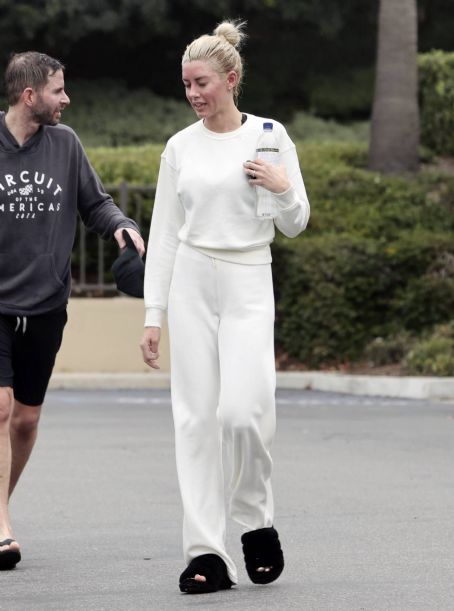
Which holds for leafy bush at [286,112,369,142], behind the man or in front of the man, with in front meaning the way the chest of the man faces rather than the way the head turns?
behind

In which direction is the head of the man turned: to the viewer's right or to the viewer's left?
to the viewer's right

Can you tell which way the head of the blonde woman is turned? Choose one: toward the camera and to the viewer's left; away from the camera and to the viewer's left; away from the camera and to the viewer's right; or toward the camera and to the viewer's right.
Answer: toward the camera and to the viewer's left

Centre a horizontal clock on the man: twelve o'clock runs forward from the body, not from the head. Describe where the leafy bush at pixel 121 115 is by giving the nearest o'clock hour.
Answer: The leafy bush is roughly at 6 o'clock from the man.

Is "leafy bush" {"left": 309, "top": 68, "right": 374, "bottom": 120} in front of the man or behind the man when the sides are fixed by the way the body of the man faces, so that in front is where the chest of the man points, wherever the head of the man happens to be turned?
behind

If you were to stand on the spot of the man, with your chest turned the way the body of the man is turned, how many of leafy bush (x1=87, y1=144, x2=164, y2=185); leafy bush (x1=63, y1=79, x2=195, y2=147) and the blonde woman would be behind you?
2

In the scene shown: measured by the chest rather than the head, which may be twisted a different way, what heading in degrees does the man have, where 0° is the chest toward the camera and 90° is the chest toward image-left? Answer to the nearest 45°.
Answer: approximately 0°

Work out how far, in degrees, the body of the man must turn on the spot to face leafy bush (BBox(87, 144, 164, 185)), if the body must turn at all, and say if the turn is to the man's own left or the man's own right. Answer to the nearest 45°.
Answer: approximately 180°
